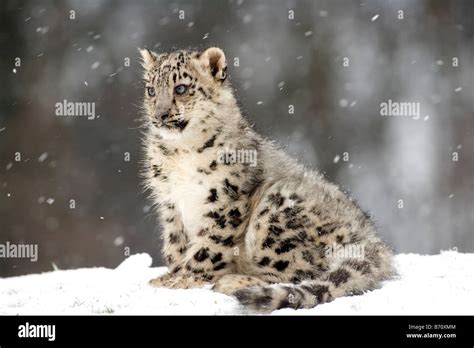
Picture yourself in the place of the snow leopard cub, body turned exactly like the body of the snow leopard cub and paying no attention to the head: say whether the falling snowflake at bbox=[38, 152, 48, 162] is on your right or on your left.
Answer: on your right

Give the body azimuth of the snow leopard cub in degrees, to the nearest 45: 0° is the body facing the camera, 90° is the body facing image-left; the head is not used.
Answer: approximately 45°

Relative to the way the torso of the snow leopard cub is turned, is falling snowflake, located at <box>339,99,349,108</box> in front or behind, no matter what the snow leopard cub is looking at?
behind

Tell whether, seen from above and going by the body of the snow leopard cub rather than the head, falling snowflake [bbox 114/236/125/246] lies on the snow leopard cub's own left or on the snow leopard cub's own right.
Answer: on the snow leopard cub's own right
